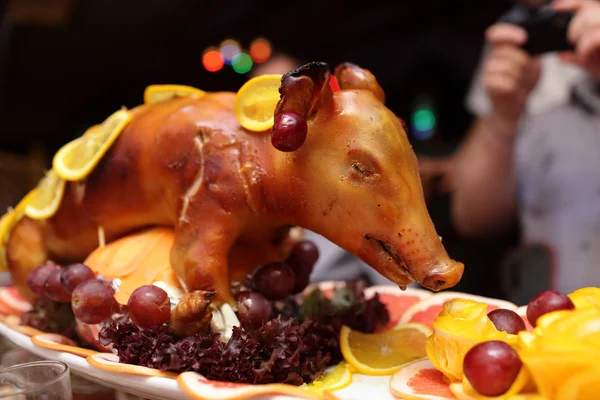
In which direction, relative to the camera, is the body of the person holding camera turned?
toward the camera

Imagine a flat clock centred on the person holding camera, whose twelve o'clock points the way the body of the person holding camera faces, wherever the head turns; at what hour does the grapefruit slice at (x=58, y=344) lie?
The grapefruit slice is roughly at 1 o'clock from the person holding camera.

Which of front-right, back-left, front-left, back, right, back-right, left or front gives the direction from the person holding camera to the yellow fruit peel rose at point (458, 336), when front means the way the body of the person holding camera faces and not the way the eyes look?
front

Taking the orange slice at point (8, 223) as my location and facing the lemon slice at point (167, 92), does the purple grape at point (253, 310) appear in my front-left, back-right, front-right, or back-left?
front-right

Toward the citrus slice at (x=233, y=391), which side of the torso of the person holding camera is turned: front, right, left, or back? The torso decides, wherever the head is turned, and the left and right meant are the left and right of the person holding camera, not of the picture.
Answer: front

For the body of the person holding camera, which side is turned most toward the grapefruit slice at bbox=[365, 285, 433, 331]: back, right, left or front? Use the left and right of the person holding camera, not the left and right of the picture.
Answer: front

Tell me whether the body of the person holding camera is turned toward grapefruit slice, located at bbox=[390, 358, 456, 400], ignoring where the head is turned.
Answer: yes

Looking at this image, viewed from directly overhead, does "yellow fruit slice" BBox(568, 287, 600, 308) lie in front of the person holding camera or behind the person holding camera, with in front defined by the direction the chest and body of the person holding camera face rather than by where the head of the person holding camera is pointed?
in front

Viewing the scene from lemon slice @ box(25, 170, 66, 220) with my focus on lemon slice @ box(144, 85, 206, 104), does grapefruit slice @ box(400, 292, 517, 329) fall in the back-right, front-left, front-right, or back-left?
front-right

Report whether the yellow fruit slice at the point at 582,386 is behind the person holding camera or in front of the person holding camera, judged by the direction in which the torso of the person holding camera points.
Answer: in front

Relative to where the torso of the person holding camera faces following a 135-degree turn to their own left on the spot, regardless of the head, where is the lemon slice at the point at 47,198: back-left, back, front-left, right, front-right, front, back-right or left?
back

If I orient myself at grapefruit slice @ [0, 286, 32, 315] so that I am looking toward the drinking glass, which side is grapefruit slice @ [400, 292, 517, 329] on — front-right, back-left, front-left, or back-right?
front-left

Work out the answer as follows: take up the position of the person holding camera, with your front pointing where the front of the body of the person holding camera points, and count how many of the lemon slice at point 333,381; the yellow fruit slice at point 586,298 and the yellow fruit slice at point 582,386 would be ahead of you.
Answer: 3
